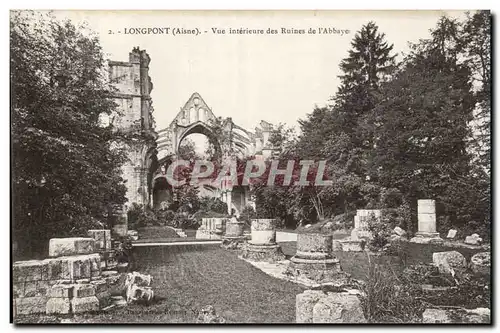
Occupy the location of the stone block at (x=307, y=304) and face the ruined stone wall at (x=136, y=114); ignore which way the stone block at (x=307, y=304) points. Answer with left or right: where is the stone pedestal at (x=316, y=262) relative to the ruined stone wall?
right
